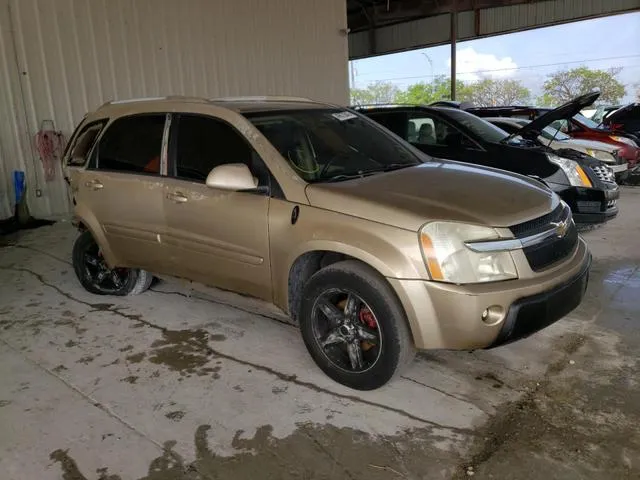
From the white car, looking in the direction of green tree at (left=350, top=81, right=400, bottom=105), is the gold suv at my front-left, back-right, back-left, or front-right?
back-left

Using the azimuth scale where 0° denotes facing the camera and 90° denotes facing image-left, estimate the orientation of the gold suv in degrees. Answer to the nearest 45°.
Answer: approximately 315°

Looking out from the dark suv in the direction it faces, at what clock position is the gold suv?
The gold suv is roughly at 2 o'clock from the dark suv.

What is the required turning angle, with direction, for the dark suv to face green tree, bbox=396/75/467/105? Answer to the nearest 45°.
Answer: approximately 135° to its left

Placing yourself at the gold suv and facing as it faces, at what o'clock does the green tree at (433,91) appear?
The green tree is roughly at 8 o'clock from the gold suv.

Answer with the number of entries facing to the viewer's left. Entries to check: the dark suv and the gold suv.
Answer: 0

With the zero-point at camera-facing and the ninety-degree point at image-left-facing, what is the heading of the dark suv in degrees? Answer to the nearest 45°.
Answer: approximately 315°

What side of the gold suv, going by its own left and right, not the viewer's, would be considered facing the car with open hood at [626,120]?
left

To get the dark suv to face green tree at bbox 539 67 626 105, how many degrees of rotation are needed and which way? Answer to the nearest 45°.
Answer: approximately 135° to its left

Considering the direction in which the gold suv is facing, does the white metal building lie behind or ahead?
behind
